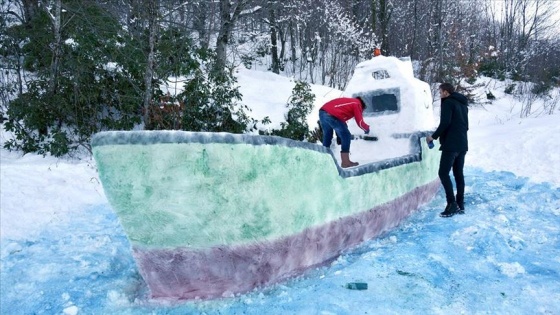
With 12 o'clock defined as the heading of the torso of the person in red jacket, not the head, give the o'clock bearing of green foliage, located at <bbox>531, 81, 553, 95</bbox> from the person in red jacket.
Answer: The green foliage is roughly at 10 o'clock from the person in red jacket.

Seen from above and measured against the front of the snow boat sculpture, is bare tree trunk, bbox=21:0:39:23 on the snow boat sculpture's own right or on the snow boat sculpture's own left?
on the snow boat sculpture's own right

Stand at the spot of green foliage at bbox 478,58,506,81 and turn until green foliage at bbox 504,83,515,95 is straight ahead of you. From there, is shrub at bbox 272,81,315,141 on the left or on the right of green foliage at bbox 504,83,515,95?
right

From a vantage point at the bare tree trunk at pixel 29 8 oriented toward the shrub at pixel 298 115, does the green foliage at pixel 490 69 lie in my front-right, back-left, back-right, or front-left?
front-left

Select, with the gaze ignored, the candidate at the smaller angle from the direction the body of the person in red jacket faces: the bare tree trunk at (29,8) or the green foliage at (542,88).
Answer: the green foliage

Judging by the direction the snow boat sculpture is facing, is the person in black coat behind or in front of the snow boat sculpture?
behind

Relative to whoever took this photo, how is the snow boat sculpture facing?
facing the viewer and to the left of the viewer

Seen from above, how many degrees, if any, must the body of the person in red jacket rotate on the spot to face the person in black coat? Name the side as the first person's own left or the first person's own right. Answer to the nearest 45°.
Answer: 0° — they already face them

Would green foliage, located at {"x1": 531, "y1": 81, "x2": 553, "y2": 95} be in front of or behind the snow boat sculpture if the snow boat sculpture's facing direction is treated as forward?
behind

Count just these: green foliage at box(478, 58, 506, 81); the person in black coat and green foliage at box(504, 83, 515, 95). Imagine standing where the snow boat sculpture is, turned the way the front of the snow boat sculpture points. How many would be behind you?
3

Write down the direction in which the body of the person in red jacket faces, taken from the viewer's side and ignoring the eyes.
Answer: to the viewer's right

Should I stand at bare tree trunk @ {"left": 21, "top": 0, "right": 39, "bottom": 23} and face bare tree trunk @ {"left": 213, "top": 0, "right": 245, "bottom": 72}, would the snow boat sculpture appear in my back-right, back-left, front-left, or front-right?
front-right

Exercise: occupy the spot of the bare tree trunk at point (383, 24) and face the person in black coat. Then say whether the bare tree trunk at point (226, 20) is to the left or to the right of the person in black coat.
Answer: right

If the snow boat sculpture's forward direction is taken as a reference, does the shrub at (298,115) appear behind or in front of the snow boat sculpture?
behind

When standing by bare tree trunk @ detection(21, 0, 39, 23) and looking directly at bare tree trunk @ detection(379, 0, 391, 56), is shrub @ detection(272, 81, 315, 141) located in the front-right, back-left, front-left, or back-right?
front-right

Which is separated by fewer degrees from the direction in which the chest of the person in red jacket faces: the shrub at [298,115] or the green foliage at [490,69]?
the green foliage
